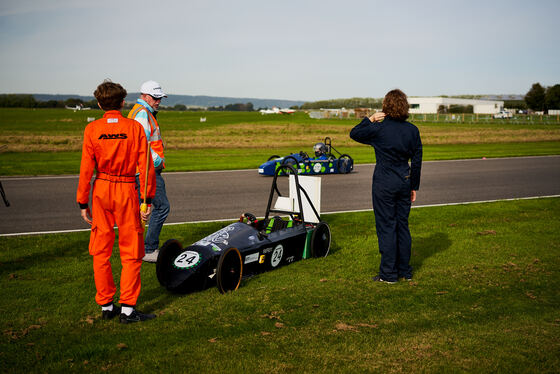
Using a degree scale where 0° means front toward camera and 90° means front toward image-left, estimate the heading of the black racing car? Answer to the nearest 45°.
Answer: approximately 45°

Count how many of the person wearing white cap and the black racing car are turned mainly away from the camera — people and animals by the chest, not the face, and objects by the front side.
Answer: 0

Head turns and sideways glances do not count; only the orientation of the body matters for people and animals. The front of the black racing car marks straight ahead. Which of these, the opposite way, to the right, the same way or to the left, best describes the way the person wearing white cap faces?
to the left

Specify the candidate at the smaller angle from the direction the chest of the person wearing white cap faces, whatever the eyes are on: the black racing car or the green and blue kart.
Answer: the black racing car

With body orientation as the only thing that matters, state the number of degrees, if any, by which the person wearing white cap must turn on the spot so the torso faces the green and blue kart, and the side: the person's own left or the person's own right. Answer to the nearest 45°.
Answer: approximately 90° to the person's own left

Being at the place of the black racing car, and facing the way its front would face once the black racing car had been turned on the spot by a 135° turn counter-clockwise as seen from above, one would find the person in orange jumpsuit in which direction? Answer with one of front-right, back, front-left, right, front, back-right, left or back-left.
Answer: back-right

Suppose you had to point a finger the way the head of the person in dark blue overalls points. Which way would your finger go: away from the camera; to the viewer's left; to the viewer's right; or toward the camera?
away from the camera

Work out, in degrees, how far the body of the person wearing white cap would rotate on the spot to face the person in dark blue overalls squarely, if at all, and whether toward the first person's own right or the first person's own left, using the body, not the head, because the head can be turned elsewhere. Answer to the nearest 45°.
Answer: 0° — they already face them

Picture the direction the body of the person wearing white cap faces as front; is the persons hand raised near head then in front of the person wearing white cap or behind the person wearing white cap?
in front

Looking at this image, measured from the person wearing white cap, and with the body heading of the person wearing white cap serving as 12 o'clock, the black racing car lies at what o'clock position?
The black racing car is roughly at 12 o'clock from the person wearing white cap.

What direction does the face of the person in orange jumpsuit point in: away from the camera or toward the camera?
away from the camera

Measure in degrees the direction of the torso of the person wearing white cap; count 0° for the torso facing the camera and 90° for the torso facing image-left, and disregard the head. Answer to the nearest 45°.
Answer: approximately 315°
